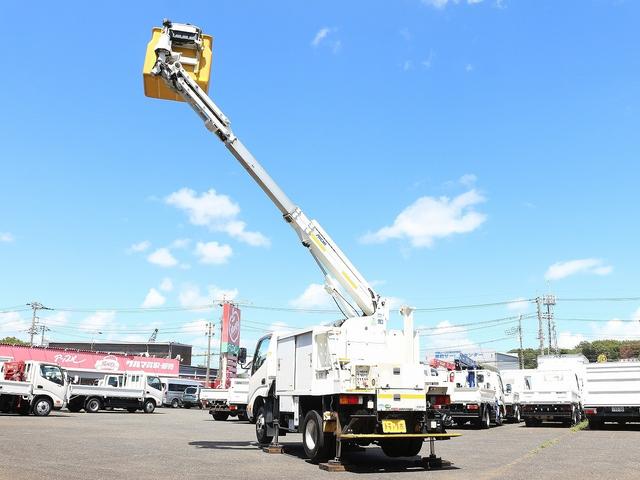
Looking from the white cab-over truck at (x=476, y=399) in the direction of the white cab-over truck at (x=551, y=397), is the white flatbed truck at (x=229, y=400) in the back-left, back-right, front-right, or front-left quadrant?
back-left

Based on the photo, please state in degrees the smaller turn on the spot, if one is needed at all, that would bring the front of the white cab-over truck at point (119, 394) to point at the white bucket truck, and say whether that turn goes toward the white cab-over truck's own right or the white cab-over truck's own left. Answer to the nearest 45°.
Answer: approximately 90° to the white cab-over truck's own right

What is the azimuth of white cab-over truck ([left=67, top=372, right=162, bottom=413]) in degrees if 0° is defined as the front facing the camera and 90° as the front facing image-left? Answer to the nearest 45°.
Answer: approximately 270°

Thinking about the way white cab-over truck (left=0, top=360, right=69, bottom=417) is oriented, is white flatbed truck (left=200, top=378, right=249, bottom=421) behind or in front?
in front

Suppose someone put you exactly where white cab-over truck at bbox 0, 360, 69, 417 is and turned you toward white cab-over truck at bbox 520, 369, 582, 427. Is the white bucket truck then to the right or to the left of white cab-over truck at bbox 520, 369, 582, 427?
right

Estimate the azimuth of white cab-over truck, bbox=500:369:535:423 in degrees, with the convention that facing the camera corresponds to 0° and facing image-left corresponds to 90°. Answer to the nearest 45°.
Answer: approximately 225°

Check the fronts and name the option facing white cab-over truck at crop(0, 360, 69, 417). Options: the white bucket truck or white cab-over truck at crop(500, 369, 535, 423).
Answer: the white bucket truck

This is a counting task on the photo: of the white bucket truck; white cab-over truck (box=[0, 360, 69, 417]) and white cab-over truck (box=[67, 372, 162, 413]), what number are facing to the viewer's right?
2

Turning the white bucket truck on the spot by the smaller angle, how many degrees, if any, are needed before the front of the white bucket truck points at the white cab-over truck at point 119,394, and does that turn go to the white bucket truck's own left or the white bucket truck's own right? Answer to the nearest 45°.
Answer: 0° — it already faces it

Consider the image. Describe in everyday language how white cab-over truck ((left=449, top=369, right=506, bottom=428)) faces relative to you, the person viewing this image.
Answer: facing away from the viewer and to the right of the viewer

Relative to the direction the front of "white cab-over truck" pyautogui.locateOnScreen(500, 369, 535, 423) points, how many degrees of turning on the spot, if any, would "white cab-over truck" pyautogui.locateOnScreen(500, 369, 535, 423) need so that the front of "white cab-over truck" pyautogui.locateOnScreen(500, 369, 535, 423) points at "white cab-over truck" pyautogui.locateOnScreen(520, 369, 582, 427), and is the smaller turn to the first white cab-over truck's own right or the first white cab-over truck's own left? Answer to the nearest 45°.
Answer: approximately 135° to the first white cab-over truck's own right

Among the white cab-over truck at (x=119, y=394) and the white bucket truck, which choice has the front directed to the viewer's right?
the white cab-over truck

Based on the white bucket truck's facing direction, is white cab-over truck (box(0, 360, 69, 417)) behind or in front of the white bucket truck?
in front

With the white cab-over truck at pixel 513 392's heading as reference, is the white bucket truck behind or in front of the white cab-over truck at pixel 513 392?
behind

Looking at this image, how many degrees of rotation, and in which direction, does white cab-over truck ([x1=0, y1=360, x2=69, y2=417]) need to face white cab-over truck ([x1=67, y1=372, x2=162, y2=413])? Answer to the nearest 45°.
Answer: approximately 45° to its left

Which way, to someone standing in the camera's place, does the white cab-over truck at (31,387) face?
facing to the right of the viewer
